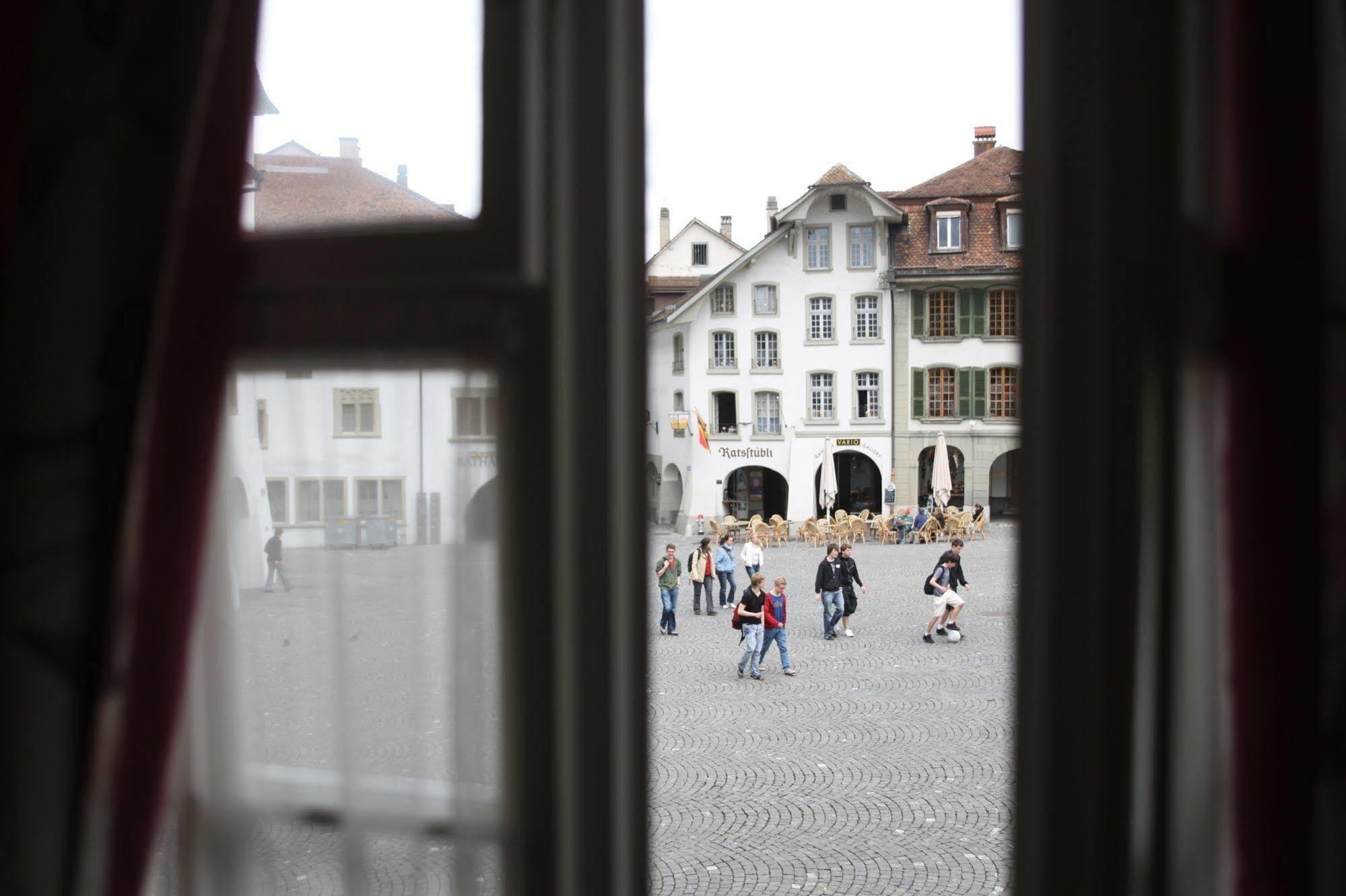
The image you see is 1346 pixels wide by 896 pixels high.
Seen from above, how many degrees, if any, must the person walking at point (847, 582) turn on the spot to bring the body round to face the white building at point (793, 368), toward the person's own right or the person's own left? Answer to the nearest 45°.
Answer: approximately 135° to the person's own left

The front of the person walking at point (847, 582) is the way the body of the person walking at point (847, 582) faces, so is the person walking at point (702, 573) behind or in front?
behind
